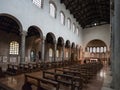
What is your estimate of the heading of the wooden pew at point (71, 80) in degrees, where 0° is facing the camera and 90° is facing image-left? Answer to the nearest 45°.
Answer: approximately 225°
